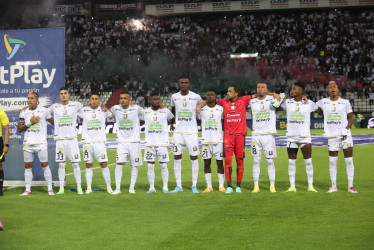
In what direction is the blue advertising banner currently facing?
toward the camera
